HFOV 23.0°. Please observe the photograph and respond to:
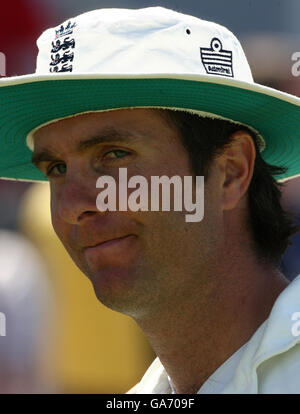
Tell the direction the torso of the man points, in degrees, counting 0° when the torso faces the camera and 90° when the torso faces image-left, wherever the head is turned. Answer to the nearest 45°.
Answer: approximately 45°
